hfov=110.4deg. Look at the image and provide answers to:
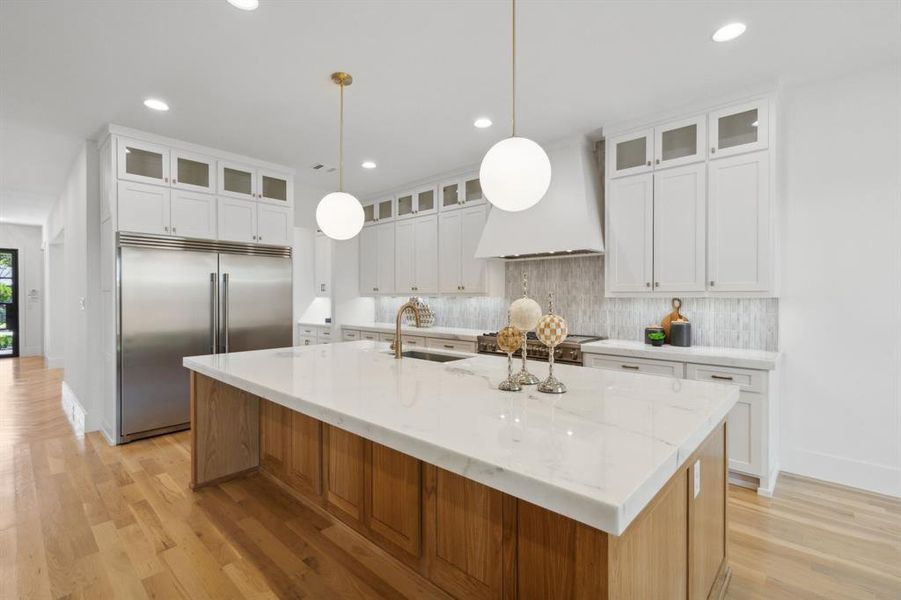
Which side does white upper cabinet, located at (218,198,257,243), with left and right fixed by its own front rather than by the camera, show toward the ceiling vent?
left

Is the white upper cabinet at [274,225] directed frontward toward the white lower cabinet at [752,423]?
yes

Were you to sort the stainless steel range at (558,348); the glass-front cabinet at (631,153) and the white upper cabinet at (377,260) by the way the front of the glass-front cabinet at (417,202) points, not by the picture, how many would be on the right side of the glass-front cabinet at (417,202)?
1

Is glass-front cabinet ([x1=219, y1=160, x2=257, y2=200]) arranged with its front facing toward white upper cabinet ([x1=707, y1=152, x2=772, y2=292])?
yes

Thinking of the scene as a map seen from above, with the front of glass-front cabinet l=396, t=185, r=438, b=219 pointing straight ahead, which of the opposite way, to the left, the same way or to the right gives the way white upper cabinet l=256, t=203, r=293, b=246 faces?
to the left

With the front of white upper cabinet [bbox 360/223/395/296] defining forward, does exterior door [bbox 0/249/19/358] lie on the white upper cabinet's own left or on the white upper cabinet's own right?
on the white upper cabinet's own right

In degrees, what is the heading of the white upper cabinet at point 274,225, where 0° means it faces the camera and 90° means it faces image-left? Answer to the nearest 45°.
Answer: approximately 315°

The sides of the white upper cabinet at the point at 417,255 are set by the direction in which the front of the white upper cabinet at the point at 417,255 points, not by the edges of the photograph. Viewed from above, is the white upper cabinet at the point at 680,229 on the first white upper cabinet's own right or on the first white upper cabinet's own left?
on the first white upper cabinet's own left

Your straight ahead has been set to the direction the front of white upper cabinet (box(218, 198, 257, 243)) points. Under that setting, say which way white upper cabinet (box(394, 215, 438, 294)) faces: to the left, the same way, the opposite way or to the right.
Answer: to the right

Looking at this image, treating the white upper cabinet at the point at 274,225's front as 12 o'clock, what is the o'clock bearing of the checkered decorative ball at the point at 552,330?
The checkered decorative ball is roughly at 1 o'clock from the white upper cabinet.
